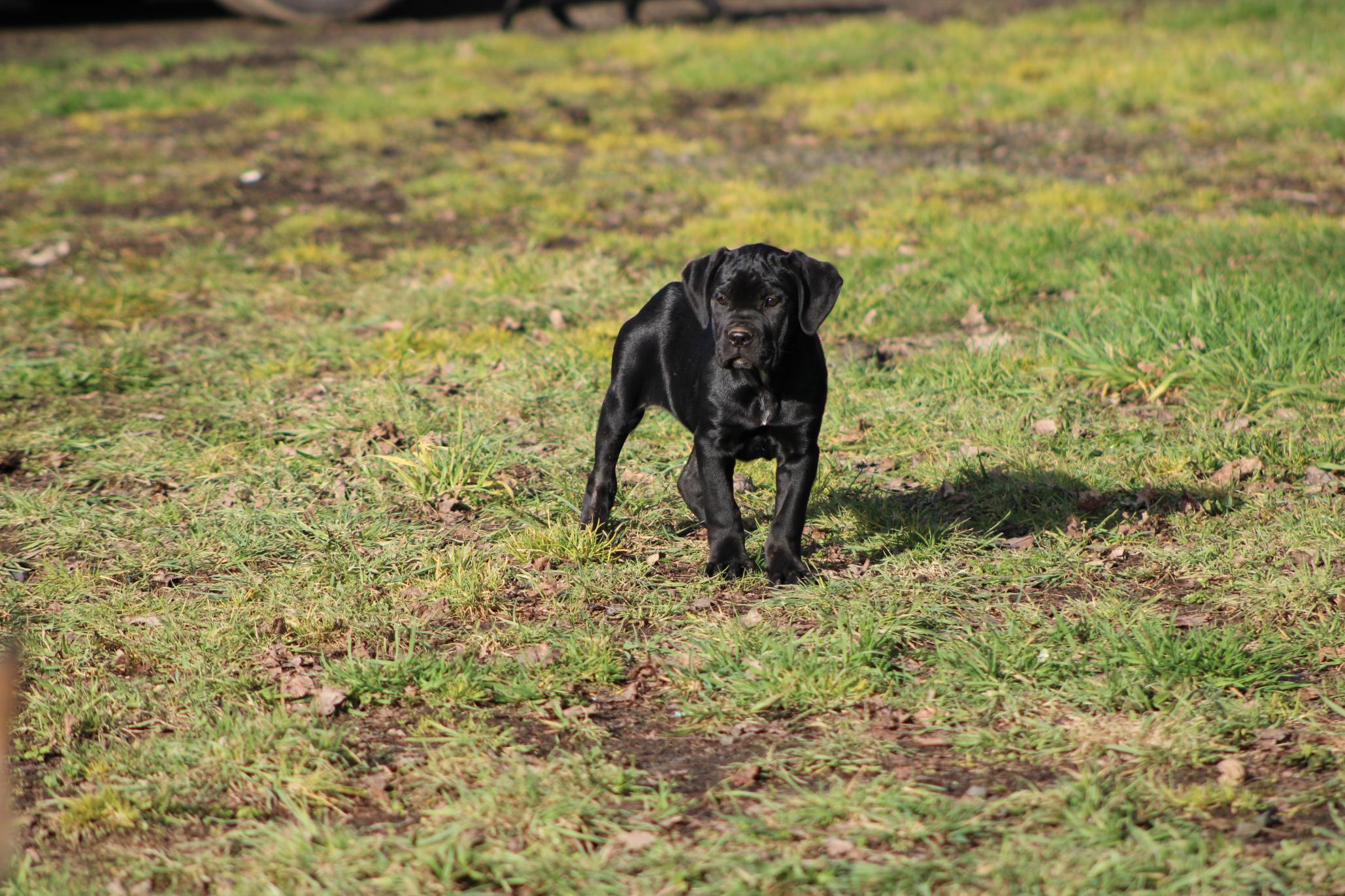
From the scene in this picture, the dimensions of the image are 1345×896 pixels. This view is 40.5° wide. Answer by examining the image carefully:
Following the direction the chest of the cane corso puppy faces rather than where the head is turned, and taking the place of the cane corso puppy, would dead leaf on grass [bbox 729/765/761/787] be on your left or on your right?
on your right

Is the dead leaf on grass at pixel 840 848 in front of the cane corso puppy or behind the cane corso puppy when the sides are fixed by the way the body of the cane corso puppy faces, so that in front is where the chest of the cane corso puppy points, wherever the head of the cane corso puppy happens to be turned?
in front

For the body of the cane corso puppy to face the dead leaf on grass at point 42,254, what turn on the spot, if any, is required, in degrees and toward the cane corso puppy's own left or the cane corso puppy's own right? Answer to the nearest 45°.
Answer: approximately 180°

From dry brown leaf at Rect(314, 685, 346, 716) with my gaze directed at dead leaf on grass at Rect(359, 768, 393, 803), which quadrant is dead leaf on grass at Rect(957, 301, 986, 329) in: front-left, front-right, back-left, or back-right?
back-left

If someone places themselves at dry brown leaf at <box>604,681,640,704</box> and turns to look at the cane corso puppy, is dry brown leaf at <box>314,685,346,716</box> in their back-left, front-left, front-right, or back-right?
back-left

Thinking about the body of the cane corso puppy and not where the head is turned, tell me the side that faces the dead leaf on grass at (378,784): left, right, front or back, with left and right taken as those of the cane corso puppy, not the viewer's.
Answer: right

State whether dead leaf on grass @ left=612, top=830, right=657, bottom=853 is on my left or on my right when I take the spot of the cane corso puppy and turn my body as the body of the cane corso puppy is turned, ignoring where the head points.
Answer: on my right

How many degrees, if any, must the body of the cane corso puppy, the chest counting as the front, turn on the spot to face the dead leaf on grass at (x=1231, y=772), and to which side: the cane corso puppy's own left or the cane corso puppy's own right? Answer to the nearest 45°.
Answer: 0° — it already faces it

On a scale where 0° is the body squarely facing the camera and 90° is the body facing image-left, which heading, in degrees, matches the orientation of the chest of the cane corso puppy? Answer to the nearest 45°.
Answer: approximately 315°

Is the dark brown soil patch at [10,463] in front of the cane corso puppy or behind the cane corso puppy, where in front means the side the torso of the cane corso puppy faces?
behind

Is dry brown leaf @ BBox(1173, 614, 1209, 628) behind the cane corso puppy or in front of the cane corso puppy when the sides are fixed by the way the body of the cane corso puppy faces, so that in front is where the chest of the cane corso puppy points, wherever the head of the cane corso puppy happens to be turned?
in front

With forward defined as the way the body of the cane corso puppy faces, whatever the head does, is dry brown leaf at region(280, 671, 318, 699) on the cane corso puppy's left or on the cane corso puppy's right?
on the cane corso puppy's right

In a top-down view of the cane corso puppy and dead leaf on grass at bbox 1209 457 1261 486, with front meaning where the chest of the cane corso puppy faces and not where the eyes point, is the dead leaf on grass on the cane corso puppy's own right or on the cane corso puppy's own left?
on the cane corso puppy's own left
